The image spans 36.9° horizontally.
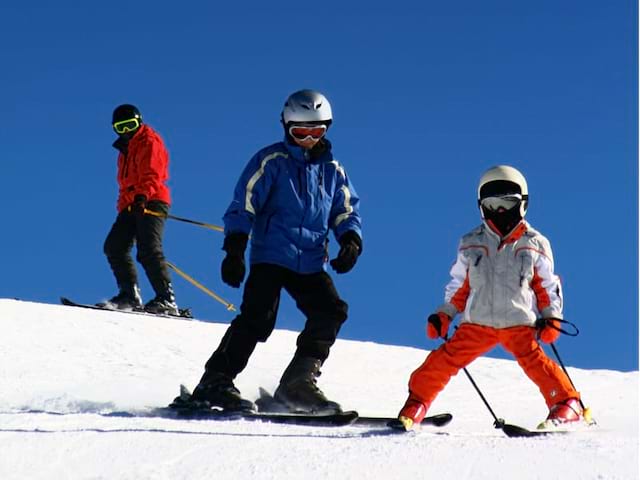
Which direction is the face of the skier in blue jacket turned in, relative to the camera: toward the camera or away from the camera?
toward the camera

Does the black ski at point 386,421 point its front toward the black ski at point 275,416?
no

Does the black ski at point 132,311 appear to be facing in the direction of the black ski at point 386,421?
no

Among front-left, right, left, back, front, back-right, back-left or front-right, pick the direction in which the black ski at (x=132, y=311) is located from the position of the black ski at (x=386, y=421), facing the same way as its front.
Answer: back-left

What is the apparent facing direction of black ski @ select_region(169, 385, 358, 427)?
to the viewer's right

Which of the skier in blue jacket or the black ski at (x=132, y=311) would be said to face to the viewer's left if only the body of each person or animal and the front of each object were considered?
the black ski

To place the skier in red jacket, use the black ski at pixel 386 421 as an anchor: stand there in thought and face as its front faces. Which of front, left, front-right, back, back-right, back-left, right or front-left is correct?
back-left

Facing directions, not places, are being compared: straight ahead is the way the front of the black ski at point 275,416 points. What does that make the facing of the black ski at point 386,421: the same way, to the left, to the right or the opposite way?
the same way

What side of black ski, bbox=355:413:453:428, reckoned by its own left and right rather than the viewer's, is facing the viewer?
right

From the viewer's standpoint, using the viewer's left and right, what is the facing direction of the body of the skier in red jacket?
facing the viewer and to the left of the viewer

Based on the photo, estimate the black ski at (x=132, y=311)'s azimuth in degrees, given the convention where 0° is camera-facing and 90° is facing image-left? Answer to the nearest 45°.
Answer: approximately 90°
